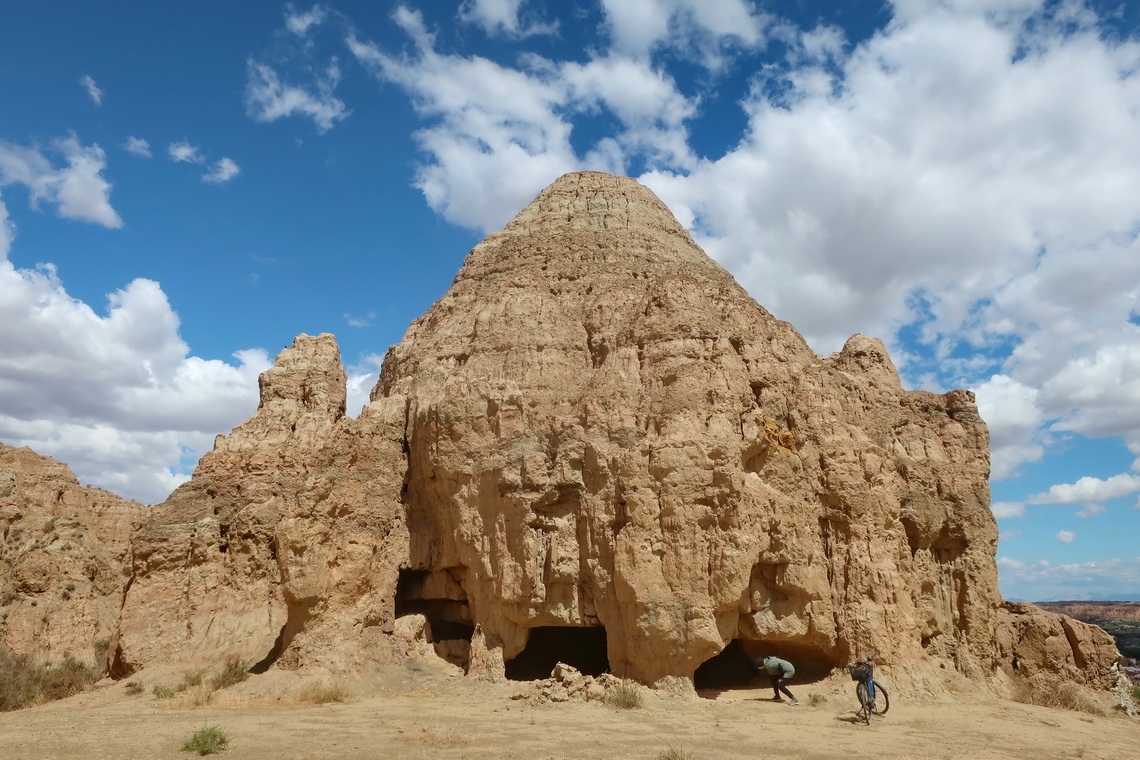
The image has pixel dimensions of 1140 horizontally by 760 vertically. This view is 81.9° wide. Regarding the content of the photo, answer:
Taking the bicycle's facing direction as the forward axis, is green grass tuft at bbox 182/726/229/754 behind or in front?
in front

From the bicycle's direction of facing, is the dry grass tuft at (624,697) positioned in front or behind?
in front

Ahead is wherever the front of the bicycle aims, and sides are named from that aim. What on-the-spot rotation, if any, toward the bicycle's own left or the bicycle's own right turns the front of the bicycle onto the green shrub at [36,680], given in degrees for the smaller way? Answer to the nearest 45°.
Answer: approximately 45° to the bicycle's own right

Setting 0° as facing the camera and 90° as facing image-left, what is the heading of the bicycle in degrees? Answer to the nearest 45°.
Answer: approximately 45°

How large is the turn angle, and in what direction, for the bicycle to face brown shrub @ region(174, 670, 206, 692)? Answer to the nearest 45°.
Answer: approximately 45° to its right

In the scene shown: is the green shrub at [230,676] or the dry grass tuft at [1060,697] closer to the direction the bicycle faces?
the green shrub

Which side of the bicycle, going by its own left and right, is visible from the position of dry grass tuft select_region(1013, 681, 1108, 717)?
back

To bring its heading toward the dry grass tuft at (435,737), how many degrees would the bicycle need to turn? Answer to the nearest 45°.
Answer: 0° — it already faces it

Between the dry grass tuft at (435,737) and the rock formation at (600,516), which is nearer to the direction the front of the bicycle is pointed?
the dry grass tuft

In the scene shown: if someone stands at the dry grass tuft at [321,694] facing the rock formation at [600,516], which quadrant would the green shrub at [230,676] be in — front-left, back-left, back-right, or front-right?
back-left

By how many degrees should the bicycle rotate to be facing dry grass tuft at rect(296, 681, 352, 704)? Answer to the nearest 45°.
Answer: approximately 45° to its right
